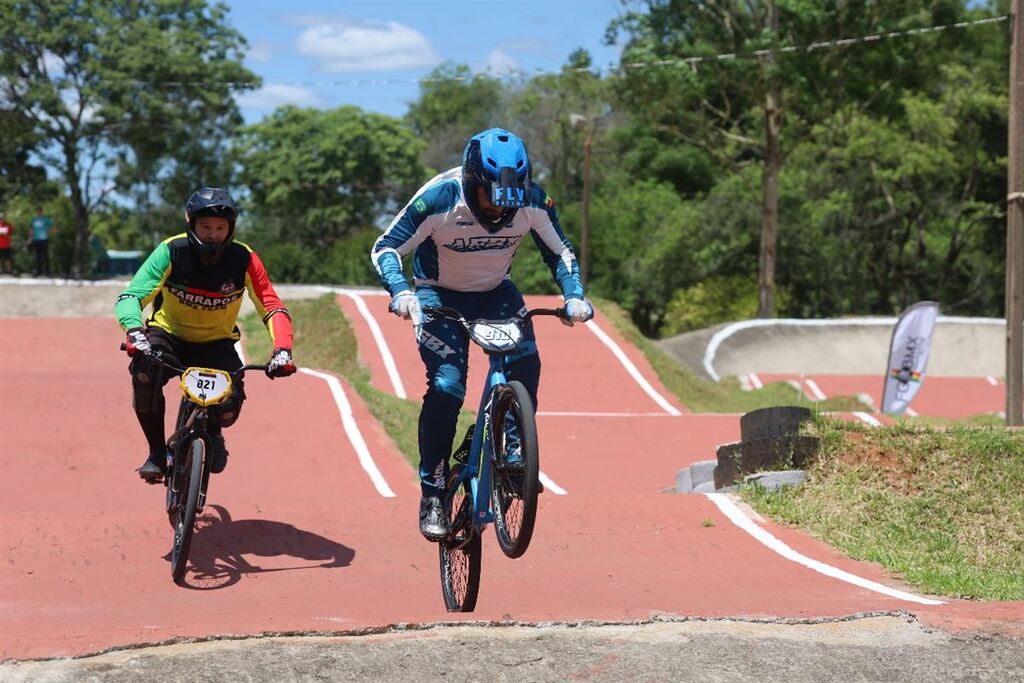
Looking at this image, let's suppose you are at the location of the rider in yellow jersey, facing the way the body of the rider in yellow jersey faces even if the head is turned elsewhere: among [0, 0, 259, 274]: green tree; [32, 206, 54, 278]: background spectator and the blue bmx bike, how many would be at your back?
2

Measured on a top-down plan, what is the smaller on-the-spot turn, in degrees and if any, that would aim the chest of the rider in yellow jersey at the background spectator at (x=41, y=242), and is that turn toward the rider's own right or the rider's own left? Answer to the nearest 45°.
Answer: approximately 180°

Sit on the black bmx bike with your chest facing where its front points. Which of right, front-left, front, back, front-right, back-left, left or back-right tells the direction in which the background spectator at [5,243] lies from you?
back

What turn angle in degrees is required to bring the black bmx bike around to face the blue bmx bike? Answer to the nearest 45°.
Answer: approximately 45° to its left

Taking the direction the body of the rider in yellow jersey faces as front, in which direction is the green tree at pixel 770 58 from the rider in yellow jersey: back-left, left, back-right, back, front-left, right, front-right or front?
back-left

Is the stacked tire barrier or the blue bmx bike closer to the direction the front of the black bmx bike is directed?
the blue bmx bike

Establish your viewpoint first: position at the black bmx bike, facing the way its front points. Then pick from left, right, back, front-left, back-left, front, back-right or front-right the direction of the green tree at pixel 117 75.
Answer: back

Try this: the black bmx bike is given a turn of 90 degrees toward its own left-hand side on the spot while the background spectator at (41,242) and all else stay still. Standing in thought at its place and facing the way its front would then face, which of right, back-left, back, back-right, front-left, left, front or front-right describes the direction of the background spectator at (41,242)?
left

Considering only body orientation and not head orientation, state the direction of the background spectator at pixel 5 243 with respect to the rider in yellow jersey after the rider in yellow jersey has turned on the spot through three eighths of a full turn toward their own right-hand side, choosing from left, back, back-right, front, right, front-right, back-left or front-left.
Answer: front-right

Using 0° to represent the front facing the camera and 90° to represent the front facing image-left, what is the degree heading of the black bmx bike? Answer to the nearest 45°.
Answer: approximately 0°

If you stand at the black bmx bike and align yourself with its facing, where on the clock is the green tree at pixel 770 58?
The green tree is roughly at 7 o'clock from the black bmx bike.

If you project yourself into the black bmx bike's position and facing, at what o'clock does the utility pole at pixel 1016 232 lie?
The utility pole is roughly at 8 o'clock from the black bmx bike.

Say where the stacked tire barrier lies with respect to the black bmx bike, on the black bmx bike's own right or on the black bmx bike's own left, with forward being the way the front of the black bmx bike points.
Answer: on the black bmx bike's own left
